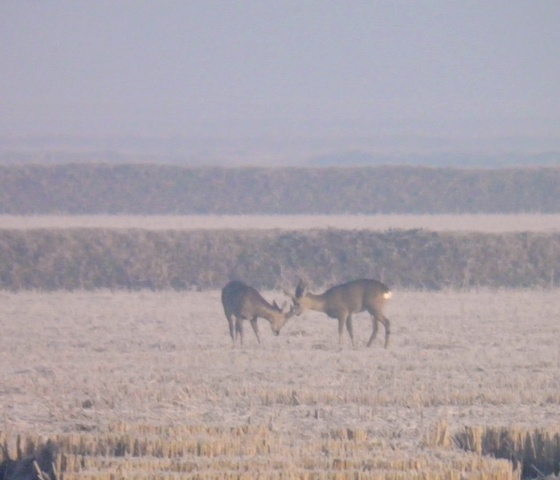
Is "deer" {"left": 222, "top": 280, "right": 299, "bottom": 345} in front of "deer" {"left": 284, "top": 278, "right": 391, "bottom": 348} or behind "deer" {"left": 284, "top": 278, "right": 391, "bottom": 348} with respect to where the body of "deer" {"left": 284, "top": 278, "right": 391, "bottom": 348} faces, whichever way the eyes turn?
in front

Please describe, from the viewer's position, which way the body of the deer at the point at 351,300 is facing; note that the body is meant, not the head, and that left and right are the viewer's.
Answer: facing to the left of the viewer
